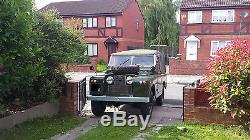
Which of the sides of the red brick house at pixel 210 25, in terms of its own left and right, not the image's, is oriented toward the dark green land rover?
front

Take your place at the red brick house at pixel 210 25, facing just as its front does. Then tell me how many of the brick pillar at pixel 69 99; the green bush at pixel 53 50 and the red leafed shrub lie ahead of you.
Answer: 3

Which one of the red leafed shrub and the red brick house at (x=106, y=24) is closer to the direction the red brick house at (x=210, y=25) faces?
the red leafed shrub

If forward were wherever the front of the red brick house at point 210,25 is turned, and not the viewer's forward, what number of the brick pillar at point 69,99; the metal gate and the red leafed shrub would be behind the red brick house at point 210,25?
0

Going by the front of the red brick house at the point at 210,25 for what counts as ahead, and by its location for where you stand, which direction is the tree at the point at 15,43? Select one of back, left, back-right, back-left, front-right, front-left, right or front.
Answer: front

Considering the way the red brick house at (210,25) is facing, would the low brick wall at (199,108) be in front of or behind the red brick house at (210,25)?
in front

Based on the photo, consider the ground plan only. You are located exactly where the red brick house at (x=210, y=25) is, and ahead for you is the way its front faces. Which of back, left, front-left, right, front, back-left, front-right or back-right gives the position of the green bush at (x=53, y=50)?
front

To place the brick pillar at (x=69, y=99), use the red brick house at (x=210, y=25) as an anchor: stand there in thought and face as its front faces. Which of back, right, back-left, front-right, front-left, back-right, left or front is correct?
front

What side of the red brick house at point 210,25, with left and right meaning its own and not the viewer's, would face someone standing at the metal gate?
front

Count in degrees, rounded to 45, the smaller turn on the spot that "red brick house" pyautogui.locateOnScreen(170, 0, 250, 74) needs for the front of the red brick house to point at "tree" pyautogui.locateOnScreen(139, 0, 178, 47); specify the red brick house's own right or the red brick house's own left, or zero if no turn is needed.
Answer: approximately 135° to the red brick house's own right

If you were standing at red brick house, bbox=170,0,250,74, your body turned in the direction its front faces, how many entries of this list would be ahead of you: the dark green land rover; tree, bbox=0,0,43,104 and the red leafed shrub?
3

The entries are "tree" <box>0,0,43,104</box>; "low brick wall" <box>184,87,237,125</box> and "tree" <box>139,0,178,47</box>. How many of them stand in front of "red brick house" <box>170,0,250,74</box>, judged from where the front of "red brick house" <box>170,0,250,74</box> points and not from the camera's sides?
2

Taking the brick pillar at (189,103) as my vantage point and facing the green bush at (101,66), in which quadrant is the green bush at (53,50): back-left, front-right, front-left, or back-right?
front-left

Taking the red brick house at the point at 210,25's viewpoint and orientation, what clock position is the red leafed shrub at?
The red leafed shrub is roughly at 12 o'clock from the red brick house.

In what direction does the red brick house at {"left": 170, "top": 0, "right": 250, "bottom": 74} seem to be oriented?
toward the camera

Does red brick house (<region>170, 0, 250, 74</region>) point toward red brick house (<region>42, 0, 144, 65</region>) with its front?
no

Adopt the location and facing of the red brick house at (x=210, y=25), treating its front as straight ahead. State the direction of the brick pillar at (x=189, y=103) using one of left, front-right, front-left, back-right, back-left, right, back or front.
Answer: front
